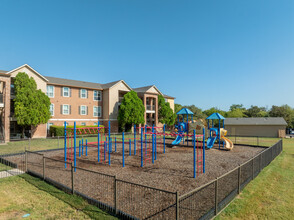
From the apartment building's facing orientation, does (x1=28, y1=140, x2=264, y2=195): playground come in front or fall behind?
in front

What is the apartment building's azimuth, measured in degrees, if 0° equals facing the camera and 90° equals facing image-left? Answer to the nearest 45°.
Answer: approximately 315°
